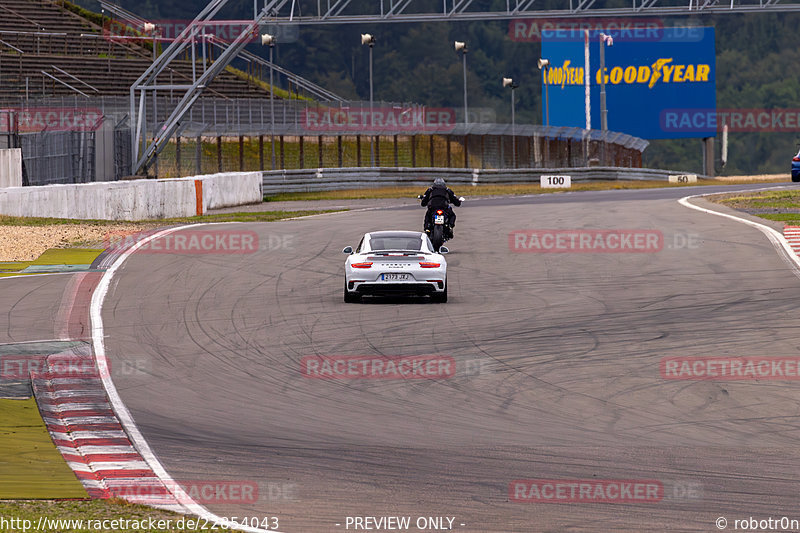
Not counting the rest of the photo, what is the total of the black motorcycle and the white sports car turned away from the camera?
2

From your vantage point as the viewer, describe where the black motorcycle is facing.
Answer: facing away from the viewer

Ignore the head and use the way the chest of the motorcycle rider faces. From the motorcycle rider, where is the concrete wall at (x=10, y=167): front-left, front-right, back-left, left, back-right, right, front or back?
front-left

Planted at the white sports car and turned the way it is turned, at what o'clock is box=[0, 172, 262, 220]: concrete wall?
The concrete wall is roughly at 11 o'clock from the white sports car.

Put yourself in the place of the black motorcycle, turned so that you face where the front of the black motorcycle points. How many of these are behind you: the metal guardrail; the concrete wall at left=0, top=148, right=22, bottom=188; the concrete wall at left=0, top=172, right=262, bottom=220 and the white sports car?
1

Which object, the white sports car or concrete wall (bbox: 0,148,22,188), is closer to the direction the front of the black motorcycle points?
the concrete wall

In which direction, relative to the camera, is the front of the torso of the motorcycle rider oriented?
away from the camera

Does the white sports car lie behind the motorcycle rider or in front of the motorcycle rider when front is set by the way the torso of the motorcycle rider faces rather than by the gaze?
behind

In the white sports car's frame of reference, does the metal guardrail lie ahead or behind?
ahead

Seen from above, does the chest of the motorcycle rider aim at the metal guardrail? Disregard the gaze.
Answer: yes

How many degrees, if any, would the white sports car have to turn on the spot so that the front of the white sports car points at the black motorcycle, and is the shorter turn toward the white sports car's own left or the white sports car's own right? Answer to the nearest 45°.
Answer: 0° — it already faces it

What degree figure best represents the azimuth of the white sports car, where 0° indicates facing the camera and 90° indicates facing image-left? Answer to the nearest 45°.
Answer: approximately 180°

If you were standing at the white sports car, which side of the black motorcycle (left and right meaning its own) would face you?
back

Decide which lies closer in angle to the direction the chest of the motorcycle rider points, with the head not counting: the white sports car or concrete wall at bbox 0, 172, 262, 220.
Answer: the concrete wall

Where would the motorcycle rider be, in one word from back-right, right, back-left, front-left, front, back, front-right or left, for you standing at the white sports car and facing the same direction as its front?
front
